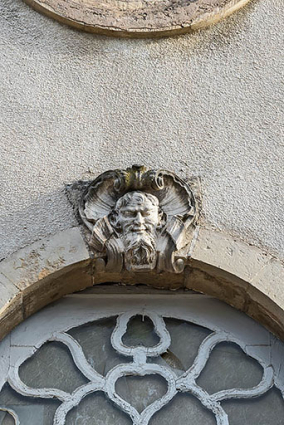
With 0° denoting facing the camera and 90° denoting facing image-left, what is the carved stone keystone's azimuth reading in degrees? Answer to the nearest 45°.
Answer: approximately 0°
